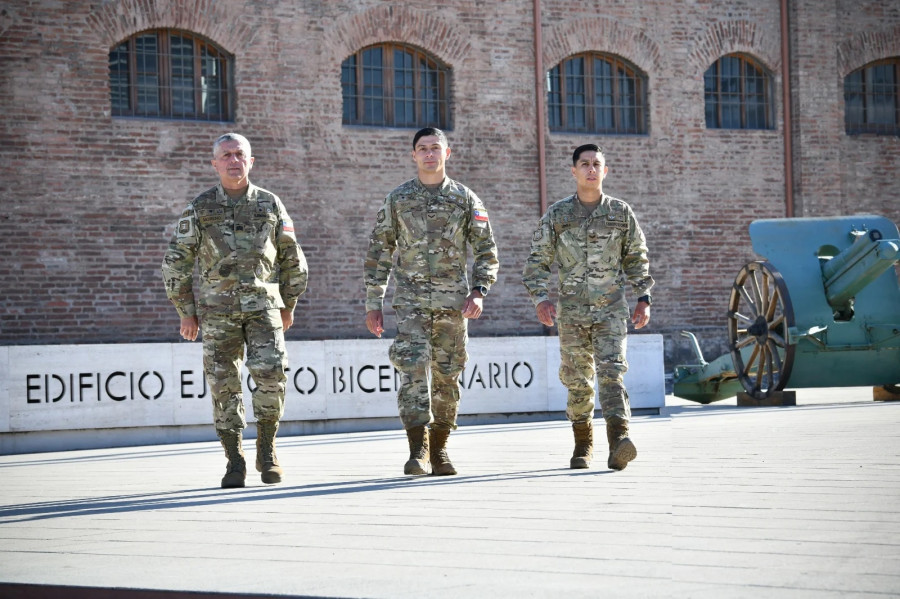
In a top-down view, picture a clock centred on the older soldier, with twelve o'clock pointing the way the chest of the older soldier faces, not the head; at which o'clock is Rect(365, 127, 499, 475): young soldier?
The young soldier is roughly at 9 o'clock from the older soldier.

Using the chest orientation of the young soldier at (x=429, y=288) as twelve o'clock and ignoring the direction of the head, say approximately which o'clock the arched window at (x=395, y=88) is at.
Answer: The arched window is roughly at 6 o'clock from the young soldier.

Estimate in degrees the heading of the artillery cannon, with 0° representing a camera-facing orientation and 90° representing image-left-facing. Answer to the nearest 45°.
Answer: approximately 315°

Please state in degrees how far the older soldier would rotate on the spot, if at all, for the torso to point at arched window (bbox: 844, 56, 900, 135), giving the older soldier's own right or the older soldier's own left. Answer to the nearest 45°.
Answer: approximately 135° to the older soldier's own left

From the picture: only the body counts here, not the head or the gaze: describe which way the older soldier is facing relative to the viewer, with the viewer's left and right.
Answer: facing the viewer

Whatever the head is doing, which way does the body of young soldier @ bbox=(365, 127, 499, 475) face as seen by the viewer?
toward the camera

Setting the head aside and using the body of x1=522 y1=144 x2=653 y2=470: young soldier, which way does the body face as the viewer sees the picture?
toward the camera

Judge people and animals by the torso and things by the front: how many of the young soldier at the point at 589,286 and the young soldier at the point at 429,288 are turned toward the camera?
2
